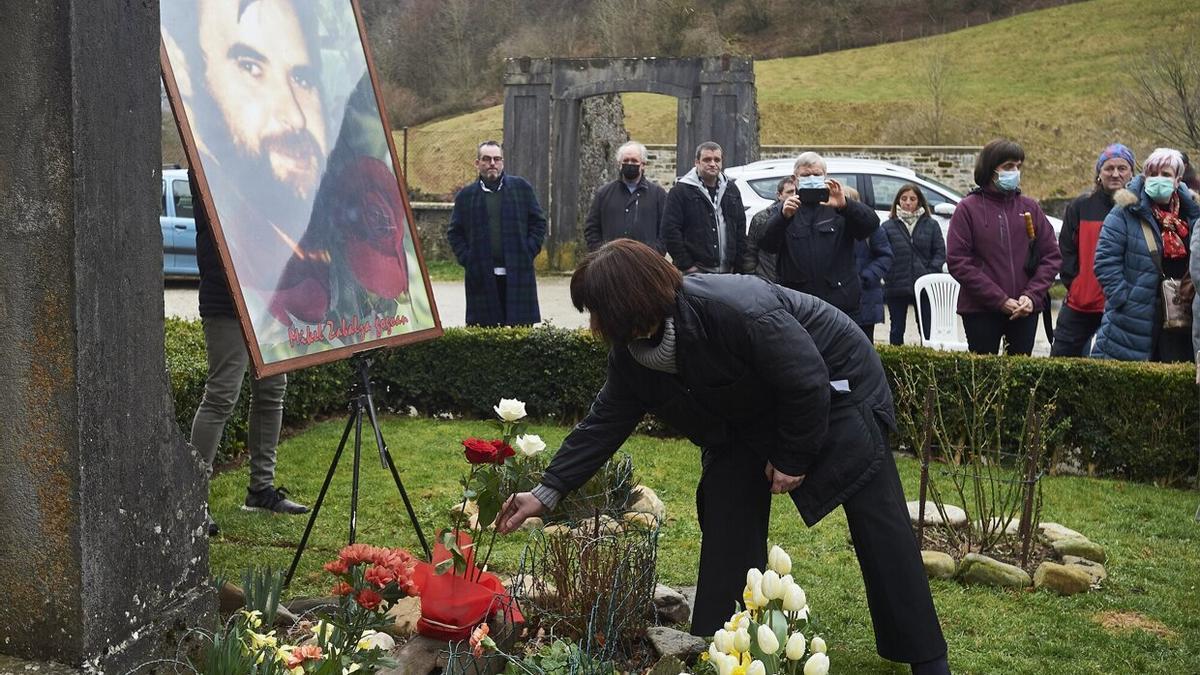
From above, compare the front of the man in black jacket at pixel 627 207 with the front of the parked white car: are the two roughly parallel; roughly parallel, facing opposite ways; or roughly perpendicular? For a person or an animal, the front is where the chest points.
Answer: roughly perpendicular

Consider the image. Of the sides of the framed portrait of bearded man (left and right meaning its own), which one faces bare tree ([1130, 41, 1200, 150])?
left

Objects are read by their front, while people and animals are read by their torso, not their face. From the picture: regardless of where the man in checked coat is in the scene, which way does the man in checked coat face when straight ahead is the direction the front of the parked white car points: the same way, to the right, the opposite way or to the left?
to the right

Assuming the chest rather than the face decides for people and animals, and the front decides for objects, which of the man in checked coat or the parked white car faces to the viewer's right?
the parked white car

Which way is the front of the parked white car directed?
to the viewer's right

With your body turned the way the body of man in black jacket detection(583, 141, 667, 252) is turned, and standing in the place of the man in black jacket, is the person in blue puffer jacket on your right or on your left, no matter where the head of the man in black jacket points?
on your left

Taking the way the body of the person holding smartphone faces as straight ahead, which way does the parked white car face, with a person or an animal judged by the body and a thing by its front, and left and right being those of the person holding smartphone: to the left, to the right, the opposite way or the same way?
to the left

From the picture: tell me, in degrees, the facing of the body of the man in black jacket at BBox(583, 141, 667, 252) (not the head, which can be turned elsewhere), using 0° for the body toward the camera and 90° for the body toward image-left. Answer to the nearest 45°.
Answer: approximately 0°

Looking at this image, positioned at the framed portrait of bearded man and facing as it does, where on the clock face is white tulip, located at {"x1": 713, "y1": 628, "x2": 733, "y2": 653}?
The white tulip is roughly at 1 o'clock from the framed portrait of bearded man.

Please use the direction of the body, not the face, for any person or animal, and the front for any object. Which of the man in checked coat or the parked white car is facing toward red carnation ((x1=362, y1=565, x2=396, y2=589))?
the man in checked coat

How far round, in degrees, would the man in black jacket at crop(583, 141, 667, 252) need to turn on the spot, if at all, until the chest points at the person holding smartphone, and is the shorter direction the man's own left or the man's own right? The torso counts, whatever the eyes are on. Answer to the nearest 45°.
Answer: approximately 45° to the man's own left

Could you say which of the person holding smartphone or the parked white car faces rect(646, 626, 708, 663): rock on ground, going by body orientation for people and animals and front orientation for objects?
the person holding smartphone
